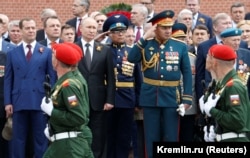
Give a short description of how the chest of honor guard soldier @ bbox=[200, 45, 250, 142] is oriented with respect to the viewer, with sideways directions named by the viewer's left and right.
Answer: facing to the left of the viewer

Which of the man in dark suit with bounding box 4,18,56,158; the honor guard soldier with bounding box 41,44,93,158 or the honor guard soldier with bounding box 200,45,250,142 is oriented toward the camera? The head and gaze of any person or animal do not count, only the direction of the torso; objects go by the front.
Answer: the man in dark suit

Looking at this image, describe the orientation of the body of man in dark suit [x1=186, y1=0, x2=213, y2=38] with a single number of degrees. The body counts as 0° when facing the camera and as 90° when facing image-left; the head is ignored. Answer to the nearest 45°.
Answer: approximately 45°

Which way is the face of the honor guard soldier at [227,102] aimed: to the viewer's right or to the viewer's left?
to the viewer's left

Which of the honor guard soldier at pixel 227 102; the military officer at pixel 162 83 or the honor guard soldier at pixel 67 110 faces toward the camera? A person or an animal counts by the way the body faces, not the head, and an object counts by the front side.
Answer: the military officer

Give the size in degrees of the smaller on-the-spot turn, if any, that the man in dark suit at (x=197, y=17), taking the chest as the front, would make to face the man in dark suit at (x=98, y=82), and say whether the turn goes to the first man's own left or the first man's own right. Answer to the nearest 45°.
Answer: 0° — they already face them

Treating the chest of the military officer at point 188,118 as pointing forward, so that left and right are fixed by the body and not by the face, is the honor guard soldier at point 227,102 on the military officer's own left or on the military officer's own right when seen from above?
on the military officer's own left

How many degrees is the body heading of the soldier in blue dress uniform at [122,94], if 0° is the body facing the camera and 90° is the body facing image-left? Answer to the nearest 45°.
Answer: approximately 0°
